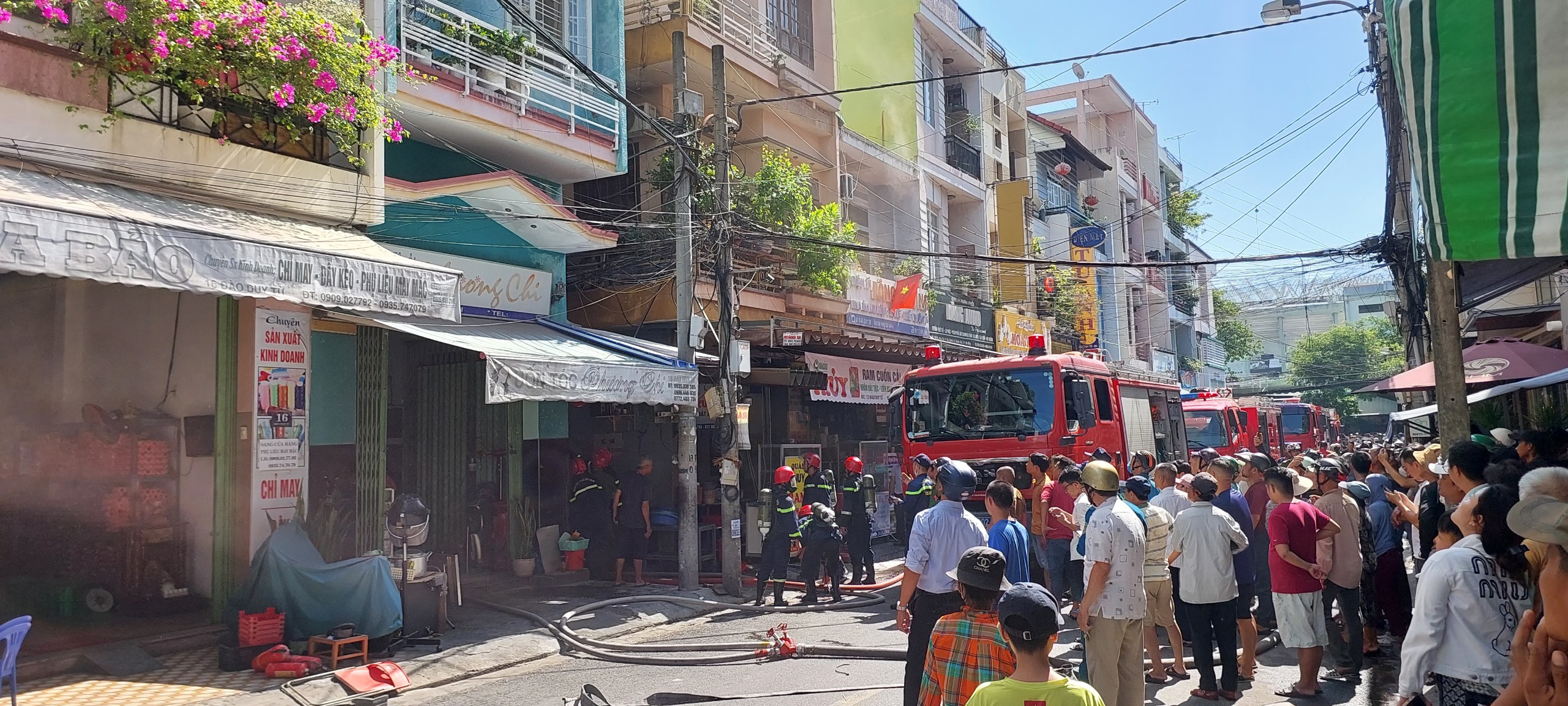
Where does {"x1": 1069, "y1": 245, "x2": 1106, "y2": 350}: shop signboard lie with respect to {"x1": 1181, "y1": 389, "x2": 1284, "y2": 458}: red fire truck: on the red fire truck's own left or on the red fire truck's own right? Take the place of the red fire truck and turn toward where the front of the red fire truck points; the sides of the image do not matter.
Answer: on the red fire truck's own right

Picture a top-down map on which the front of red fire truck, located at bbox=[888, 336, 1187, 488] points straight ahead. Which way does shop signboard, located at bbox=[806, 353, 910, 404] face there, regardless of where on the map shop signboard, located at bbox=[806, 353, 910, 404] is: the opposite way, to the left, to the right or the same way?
to the left

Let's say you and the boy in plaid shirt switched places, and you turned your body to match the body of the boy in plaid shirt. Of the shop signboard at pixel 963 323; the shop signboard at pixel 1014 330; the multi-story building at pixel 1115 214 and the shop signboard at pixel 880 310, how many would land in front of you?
4

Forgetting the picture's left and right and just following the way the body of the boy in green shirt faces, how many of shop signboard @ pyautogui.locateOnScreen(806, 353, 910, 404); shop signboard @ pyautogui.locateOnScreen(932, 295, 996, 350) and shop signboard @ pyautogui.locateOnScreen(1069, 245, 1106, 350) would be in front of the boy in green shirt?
3

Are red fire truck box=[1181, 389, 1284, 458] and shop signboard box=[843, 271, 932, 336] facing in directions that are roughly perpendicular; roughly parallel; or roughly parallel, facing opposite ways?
roughly perpendicular

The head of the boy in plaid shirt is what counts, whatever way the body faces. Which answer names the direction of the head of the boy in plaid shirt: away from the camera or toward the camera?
away from the camera

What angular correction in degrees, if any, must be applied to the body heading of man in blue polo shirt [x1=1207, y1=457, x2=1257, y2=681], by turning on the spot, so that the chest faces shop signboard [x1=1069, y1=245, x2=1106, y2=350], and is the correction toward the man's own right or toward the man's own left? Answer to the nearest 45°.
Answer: approximately 45° to the man's own right

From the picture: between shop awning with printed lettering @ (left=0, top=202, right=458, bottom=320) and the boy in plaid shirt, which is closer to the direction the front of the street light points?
the shop awning with printed lettering

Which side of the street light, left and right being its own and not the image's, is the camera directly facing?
left

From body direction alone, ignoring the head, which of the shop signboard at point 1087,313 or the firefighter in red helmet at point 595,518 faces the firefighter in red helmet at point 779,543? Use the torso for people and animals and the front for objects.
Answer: the shop signboard

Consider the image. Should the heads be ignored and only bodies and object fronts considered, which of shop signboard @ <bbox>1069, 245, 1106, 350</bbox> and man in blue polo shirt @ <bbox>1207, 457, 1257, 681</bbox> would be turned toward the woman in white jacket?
the shop signboard

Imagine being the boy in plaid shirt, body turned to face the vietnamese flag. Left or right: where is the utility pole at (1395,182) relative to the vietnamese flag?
right

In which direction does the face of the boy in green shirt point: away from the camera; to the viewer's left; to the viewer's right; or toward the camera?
away from the camera
